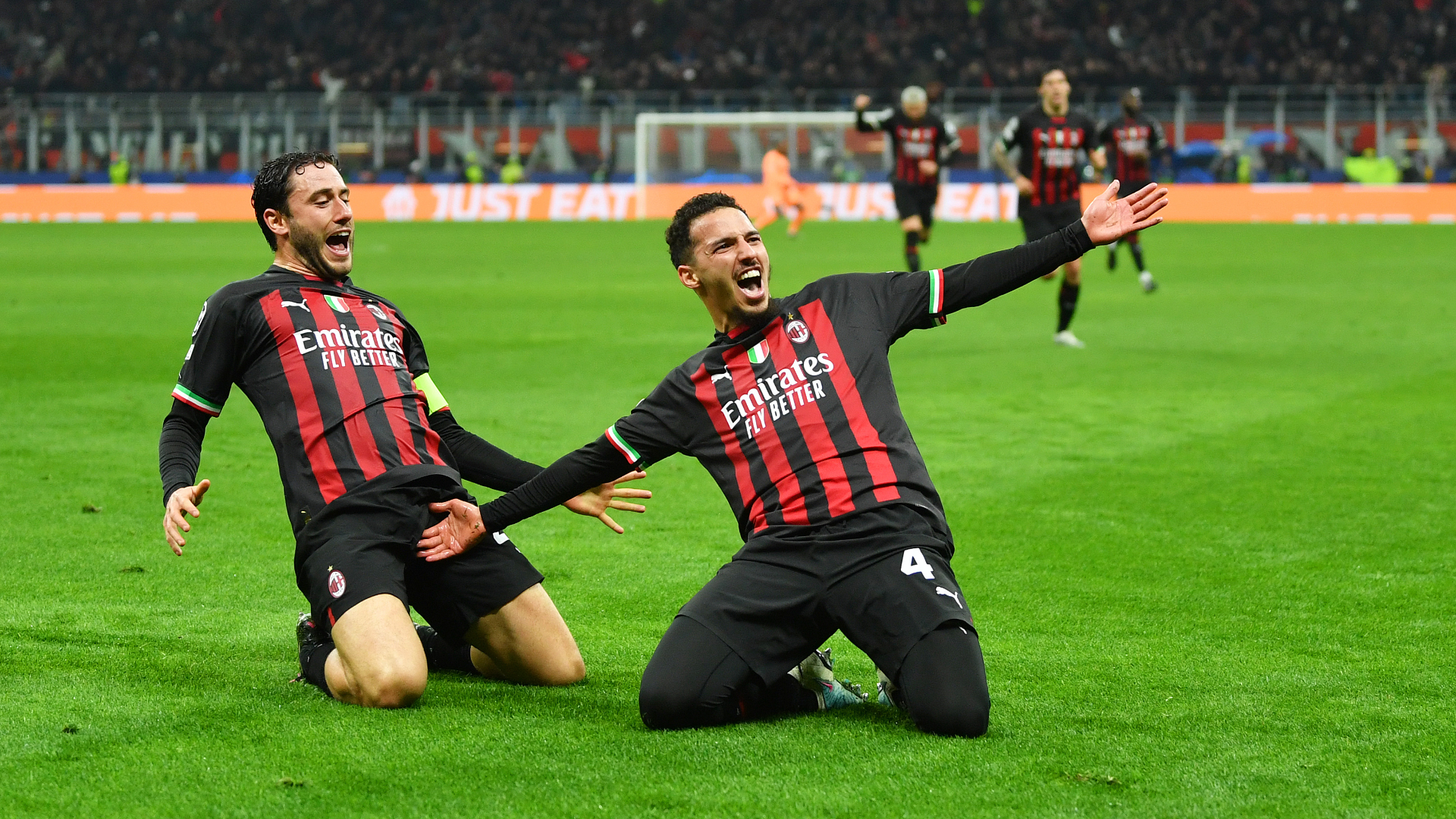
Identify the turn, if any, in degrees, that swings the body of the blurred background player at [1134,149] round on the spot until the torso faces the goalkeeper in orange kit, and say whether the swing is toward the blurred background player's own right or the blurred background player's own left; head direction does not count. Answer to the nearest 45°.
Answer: approximately 135° to the blurred background player's own right

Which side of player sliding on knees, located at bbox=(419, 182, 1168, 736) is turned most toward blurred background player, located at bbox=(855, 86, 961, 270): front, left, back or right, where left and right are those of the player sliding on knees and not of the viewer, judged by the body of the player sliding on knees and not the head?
back

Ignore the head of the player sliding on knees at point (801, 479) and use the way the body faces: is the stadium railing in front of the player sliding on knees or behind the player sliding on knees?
behind

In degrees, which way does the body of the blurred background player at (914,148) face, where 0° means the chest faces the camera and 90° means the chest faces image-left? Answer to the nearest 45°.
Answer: approximately 0°

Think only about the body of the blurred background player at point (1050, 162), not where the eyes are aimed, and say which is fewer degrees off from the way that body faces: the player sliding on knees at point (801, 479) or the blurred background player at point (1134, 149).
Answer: the player sliding on knees

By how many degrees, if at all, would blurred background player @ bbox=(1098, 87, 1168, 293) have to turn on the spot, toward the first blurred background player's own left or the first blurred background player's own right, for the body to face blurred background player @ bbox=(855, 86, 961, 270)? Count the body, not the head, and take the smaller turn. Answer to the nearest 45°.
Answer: approximately 45° to the first blurred background player's own right

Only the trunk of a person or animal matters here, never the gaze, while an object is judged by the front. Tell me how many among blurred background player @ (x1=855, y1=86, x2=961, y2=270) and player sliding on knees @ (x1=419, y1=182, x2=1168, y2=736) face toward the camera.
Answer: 2
